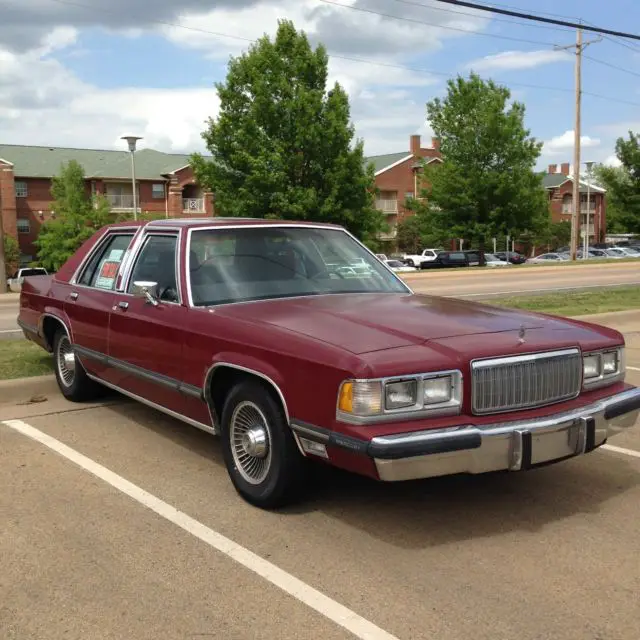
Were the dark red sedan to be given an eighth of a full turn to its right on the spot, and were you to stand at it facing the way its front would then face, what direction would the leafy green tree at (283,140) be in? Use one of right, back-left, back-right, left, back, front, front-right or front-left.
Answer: back

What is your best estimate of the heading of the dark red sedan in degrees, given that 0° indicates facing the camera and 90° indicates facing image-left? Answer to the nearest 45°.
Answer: approximately 315°

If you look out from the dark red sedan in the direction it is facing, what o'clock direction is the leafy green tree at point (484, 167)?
The leafy green tree is roughly at 8 o'clock from the dark red sedan.

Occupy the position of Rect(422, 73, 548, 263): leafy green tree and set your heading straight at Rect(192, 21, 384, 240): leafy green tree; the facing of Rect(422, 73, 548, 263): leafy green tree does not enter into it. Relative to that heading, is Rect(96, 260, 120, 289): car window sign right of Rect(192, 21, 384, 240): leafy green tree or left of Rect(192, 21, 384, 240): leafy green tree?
left
